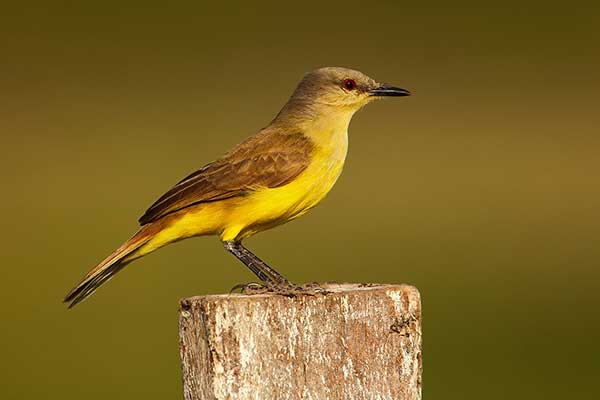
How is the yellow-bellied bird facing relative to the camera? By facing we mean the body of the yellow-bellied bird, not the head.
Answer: to the viewer's right
